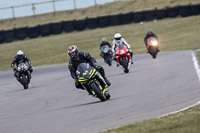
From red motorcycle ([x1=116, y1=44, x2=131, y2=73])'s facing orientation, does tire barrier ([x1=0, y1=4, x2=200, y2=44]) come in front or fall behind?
behind

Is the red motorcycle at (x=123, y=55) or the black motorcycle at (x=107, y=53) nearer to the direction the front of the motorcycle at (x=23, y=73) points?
the red motorcycle

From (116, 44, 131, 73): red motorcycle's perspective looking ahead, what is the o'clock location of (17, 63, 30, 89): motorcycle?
The motorcycle is roughly at 3 o'clock from the red motorcycle.

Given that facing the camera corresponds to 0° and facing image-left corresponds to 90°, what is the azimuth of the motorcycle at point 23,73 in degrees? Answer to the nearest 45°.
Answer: approximately 0°

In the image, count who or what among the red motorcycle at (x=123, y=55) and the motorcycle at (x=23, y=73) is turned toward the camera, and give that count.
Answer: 2

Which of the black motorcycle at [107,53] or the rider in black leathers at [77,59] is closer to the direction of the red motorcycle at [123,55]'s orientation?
the rider in black leathers

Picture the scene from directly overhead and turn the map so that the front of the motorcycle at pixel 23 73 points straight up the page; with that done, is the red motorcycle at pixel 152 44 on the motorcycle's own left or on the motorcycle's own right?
on the motorcycle's own left

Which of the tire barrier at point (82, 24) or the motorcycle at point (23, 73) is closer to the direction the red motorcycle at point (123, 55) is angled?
the motorcycle
